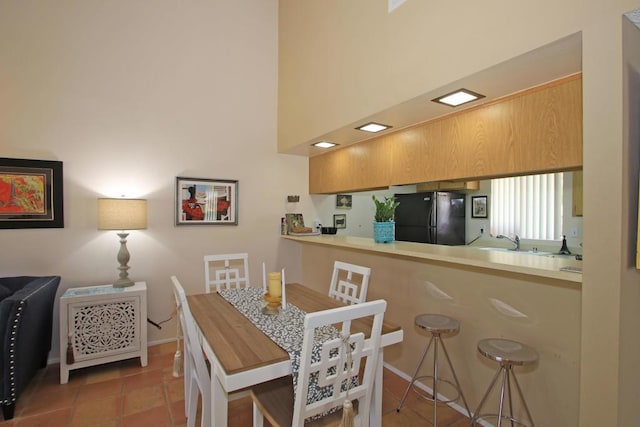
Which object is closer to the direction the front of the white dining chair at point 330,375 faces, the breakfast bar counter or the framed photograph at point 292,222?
the framed photograph

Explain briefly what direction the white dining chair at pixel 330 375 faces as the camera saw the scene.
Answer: facing away from the viewer and to the left of the viewer

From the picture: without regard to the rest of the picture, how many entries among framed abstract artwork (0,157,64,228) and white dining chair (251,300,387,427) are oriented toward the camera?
1

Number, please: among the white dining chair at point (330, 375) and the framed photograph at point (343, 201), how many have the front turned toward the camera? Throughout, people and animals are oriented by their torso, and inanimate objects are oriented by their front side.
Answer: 1

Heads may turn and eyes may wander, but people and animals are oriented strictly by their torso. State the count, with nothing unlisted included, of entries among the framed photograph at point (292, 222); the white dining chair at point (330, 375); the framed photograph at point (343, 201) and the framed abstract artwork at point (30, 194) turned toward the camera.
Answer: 3

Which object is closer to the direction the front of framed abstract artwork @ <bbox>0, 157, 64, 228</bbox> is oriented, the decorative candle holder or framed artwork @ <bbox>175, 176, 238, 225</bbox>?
the decorative candle holder

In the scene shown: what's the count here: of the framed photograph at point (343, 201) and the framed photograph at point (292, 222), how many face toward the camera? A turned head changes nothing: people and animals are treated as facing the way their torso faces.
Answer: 2

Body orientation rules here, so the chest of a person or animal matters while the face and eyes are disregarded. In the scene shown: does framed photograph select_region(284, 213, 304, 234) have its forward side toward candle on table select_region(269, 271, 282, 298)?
yes

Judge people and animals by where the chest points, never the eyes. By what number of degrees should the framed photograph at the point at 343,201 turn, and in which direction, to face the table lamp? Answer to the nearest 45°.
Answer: approximately 45° to its right
